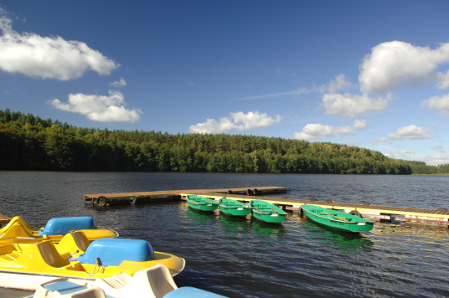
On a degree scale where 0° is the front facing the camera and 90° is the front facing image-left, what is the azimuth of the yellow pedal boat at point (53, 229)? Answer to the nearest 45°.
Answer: approximately 270°

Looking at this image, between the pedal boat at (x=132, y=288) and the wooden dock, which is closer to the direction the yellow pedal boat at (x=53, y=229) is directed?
the wooden dock

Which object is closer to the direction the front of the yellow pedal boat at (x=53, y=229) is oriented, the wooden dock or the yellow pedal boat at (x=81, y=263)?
the wooden dock

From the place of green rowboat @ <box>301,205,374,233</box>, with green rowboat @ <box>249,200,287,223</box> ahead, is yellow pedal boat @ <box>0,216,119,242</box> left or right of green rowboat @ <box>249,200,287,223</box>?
left

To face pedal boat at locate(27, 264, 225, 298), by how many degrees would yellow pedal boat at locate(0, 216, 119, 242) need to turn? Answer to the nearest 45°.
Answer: approximately 90° to its right

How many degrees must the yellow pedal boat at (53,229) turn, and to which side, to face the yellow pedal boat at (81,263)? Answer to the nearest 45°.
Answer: approximately 90° to its right

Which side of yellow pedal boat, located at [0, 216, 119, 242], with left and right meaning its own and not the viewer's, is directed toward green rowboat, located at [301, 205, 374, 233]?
front

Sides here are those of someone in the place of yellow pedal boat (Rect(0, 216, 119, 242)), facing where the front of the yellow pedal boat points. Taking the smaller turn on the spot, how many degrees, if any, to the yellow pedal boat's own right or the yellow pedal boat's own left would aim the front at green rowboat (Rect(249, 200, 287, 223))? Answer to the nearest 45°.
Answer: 0° — it already faces it

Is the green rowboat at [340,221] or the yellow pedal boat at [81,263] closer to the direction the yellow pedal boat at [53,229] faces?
the green rowboat

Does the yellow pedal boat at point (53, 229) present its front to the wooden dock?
yes

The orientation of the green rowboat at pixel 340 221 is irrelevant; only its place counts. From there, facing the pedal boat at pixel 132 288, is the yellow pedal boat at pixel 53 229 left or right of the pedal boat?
right
